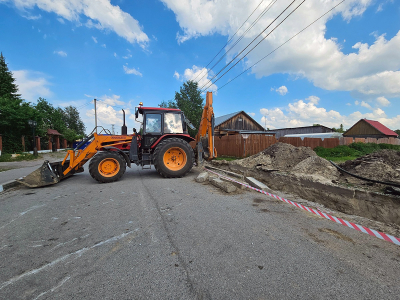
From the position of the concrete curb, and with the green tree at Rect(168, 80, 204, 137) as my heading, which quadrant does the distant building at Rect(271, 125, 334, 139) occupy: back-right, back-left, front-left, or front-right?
front-right

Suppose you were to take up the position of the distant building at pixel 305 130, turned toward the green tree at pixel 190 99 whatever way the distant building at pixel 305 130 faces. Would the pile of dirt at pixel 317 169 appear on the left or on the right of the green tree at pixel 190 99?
left

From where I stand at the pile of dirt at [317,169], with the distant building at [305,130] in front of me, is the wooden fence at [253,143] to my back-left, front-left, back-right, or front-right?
front-left

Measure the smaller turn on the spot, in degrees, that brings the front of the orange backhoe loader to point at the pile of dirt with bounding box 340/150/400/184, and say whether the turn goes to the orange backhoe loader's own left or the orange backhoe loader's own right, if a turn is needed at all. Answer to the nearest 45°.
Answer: approximately 135° to the orange backhoe loader's own left

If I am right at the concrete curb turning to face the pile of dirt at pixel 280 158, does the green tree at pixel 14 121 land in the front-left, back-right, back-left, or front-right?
back-left

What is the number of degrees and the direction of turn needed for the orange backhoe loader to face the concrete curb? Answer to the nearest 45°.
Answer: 0° — it already faces it

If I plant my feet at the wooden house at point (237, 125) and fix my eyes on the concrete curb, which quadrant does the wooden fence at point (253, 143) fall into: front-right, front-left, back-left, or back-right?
front-left

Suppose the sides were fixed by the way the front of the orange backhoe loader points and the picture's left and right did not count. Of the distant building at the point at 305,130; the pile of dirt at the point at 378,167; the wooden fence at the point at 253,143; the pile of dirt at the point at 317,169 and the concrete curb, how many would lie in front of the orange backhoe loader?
1

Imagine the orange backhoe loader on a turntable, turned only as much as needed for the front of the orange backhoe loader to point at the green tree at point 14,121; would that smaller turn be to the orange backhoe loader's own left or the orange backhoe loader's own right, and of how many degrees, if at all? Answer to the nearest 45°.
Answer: approximately 45° to the orange backhoe loader's own right

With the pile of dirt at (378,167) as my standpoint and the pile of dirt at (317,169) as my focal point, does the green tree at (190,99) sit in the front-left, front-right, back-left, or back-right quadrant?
front-right

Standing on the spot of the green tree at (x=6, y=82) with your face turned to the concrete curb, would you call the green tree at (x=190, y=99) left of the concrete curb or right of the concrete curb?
left

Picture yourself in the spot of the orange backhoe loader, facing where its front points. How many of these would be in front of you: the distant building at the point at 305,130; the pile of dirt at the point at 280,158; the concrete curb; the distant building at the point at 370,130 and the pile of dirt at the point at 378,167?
1

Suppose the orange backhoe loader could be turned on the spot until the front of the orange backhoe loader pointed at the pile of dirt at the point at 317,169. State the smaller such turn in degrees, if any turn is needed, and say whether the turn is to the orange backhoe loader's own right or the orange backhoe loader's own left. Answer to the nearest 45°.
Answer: approximately 135° to the orange backhoe loader's own left

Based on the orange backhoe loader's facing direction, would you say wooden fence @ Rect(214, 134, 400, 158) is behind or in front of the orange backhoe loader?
behind

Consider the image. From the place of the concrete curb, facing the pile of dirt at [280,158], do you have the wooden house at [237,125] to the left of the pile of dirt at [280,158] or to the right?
left

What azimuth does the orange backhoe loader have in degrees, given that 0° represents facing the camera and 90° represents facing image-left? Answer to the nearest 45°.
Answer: approximately 90°
